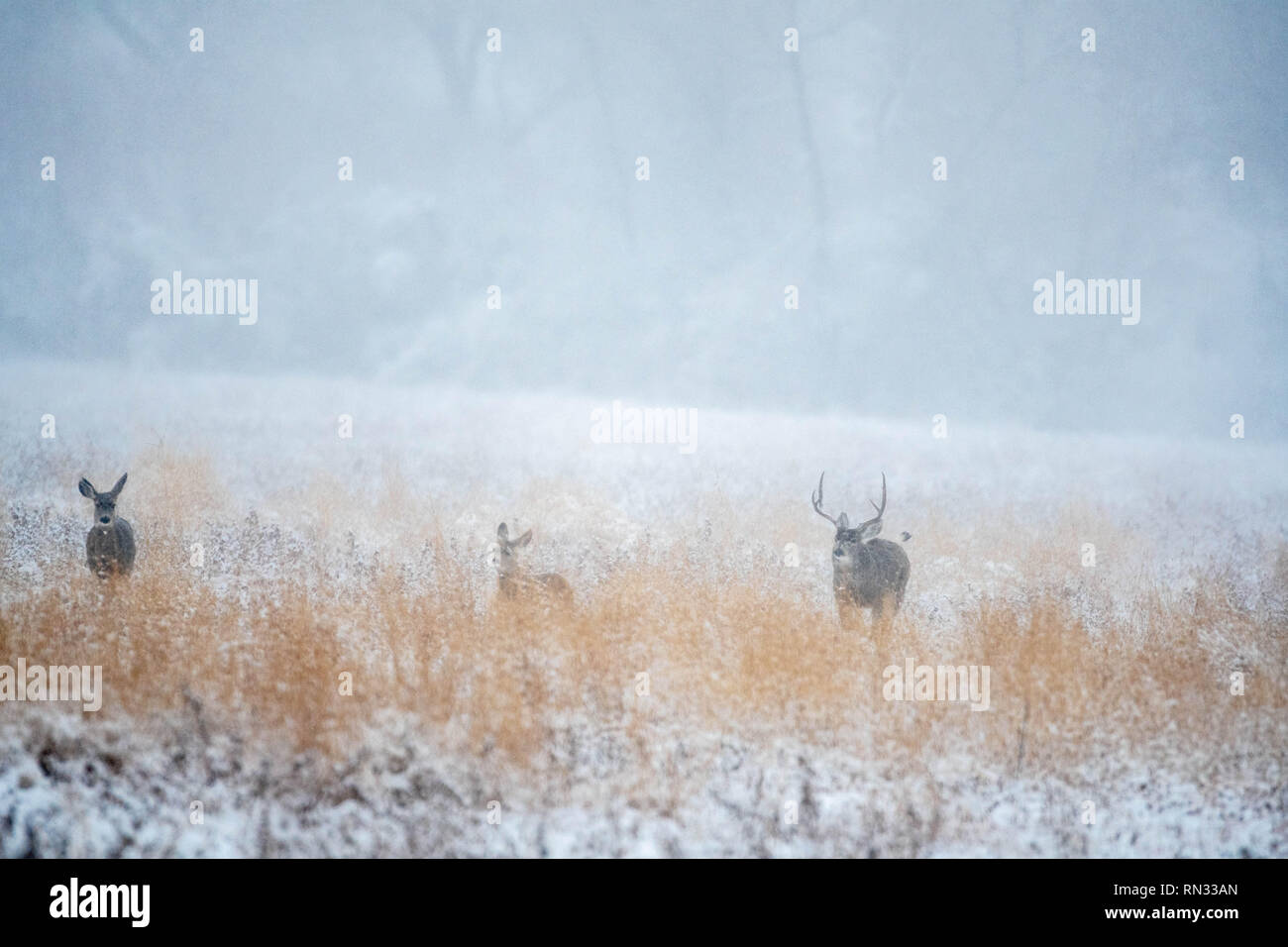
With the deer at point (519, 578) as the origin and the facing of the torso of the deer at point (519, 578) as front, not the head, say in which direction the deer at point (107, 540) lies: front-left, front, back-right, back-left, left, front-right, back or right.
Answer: front

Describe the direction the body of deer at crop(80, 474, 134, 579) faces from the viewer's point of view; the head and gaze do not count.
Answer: toward the camera

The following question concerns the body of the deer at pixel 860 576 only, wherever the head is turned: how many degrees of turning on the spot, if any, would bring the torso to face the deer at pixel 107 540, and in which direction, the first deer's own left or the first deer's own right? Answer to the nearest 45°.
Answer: approximately 45° to the first deer's own right

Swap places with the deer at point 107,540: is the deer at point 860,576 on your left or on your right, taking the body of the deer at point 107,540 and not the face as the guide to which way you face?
on your left

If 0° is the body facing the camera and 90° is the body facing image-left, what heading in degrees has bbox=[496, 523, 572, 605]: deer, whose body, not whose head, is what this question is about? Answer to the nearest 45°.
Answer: approximately 90°

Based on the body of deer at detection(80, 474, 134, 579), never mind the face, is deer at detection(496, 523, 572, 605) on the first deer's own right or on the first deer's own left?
on the first deer's own left

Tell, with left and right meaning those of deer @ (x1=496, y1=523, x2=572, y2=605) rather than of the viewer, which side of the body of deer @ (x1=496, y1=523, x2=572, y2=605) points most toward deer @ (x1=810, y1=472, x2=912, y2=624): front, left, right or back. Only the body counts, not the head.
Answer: back

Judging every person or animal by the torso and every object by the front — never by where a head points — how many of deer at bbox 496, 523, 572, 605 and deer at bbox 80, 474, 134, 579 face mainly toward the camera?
1

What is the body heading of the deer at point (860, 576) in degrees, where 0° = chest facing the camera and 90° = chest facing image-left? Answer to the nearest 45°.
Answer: approximately 45°

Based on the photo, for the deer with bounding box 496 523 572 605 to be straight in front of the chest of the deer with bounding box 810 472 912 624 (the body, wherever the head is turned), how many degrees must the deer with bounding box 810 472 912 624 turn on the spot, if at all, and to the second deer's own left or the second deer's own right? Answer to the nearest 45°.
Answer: approximately 45° to the second deer's own right

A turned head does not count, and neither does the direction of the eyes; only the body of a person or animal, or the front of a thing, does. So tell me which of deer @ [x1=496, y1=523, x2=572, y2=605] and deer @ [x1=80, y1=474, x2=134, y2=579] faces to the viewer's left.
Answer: deer @ [x1=496, y1=523, x2=572, y2=605]
